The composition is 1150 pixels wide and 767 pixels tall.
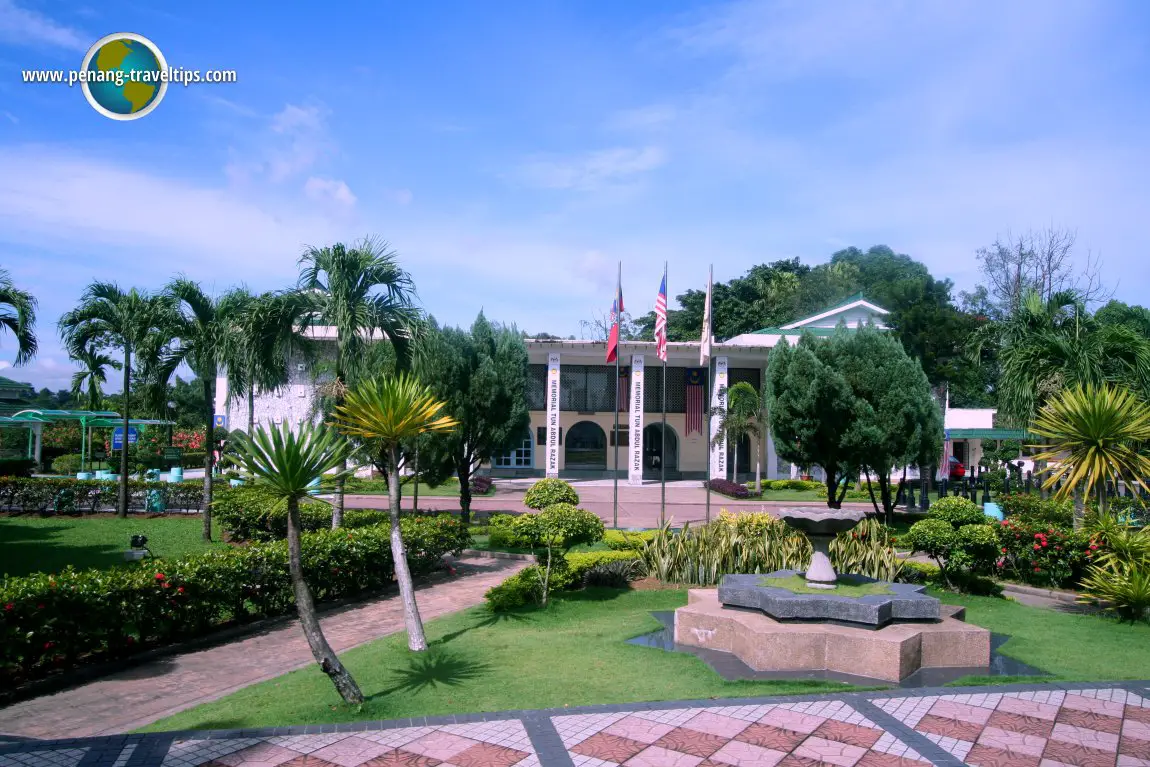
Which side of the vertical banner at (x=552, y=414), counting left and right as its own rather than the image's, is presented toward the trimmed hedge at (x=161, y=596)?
front

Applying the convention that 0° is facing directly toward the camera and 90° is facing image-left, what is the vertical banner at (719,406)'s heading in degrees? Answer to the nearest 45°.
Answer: approximately 0°

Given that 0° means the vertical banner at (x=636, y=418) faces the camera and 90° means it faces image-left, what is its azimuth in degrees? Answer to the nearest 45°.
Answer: approximately 0°

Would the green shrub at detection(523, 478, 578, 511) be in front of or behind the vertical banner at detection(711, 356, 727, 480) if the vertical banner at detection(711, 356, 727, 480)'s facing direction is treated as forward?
in front

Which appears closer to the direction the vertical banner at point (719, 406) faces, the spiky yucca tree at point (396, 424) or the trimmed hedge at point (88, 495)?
the spiky yucca tree

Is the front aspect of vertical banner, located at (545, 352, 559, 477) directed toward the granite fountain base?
yes

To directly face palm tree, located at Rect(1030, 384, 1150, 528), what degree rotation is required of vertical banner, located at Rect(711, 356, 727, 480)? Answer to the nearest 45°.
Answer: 0° — it already faces it

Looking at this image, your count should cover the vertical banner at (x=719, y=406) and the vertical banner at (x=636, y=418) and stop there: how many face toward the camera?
2

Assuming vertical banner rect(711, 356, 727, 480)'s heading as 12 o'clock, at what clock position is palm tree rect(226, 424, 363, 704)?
The palm tree is roughly at 12 o'clock from the vertical banner.

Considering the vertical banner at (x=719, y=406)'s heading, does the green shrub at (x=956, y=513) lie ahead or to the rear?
ahead

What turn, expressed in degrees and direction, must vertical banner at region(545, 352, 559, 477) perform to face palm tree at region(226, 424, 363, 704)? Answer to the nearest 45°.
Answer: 0° — it already faces it

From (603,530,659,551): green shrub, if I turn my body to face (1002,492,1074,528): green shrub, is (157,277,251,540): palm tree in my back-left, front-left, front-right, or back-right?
back-left

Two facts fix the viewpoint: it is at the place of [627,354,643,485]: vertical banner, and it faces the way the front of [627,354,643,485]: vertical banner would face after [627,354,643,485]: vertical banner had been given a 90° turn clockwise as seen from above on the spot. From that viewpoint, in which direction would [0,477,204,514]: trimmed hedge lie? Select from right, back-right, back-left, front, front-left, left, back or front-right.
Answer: front-left

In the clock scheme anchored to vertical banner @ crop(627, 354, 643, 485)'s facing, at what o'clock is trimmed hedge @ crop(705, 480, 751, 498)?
The trimmed hedge is roughly at 10 o'clock from the vertical banner.

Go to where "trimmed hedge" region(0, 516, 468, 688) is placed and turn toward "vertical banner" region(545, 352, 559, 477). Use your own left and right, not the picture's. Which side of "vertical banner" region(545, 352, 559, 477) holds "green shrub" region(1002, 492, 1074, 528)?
right

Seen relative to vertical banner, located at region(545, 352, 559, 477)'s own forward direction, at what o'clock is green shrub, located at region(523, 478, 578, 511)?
The green shrub is roughly at 12 o'clock from the vertical banner.
